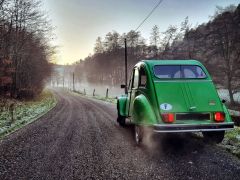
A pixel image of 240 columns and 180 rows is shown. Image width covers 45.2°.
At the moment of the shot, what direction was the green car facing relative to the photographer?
facing away from the viewer and to the left of the viewer
